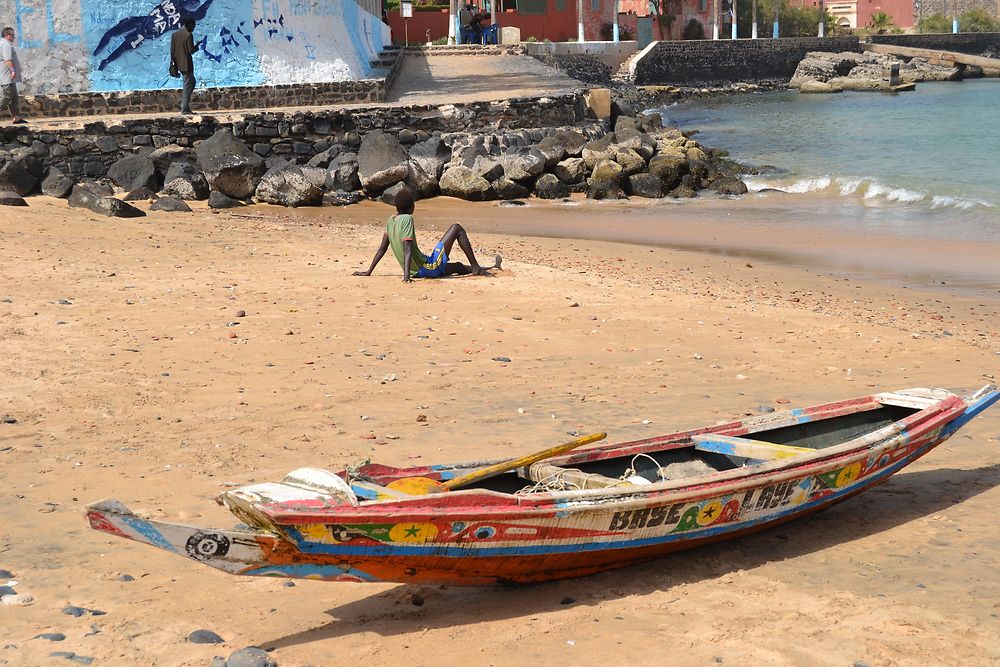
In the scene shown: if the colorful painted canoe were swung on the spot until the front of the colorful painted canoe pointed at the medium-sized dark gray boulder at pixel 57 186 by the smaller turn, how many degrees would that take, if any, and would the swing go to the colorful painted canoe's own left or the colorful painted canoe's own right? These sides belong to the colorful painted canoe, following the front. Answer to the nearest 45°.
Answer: approximately 90° to the colorful painted canoe's own right

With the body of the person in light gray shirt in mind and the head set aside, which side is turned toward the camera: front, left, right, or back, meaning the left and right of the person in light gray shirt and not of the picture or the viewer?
right

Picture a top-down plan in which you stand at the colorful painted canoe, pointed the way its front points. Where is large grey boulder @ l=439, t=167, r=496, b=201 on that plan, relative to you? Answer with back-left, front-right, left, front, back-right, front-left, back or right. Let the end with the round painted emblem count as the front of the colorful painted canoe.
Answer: back-right

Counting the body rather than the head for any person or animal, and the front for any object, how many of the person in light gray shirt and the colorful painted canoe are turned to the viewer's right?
1

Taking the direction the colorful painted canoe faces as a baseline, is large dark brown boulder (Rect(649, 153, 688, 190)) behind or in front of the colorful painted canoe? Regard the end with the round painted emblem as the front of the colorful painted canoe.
behind

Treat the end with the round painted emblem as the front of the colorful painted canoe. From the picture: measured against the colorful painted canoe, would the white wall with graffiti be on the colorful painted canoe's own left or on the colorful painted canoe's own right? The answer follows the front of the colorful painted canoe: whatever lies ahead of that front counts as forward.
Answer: on the colorful painted canoe's own right

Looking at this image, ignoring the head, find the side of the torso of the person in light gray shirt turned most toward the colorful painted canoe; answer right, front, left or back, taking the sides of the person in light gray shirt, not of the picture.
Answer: right

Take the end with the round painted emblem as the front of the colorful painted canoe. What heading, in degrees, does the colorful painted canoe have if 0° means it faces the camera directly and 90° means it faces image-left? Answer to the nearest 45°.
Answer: approximately 45°

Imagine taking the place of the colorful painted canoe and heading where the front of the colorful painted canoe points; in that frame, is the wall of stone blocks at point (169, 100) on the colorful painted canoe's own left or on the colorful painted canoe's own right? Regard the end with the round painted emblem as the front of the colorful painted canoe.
on the colorful painted canoe's own right
